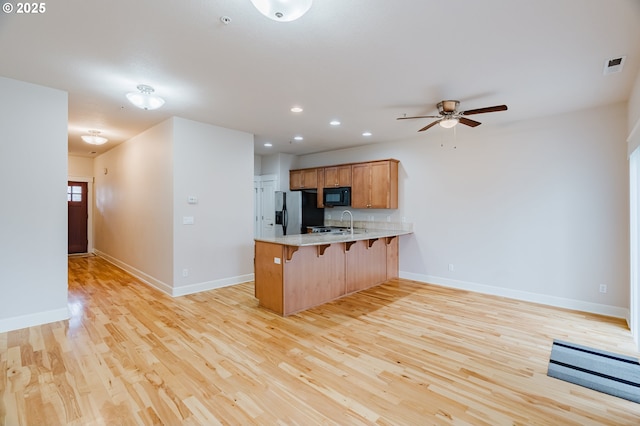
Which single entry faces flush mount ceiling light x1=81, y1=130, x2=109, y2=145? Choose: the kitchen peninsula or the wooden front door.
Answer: the wooden front door

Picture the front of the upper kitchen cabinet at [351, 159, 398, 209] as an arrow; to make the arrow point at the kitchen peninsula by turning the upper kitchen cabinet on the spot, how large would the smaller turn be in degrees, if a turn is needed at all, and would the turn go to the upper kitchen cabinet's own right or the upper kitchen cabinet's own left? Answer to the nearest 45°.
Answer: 0° — it already faces it

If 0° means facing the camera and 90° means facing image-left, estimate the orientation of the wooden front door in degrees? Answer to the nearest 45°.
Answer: approximately 0°

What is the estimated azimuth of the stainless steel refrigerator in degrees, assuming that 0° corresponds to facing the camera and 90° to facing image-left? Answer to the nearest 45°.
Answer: approximately 45°

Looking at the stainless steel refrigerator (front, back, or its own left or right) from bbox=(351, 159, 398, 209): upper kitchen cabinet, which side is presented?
left

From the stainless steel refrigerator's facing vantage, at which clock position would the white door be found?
The white door is roughly at 3 o'clock from the stainless steel refrigerator.

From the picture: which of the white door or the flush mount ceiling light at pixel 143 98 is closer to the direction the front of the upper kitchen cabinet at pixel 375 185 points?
the flush mount ceiling light
